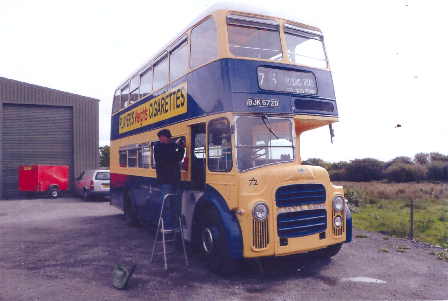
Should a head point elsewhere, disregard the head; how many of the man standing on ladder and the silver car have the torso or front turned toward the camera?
0

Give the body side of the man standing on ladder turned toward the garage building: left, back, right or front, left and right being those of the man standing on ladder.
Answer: left

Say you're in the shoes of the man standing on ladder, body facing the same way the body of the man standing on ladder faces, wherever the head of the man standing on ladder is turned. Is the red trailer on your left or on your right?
on your left

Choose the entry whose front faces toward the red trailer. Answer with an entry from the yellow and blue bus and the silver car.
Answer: the silver car

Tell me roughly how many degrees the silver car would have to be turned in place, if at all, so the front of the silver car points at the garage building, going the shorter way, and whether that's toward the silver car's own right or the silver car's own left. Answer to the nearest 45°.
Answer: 0° — it already faces it

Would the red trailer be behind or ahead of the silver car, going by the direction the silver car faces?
ahead

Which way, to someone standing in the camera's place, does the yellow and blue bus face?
facing the viewer and to the right of the viewer

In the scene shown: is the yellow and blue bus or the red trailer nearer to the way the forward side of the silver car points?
the red trailer

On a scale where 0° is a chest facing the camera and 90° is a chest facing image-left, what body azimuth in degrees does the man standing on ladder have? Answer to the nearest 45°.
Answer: approximately 225°

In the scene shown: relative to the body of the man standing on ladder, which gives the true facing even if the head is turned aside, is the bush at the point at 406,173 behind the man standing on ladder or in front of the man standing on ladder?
in front

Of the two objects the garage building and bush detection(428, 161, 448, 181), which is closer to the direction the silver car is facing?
the garage building

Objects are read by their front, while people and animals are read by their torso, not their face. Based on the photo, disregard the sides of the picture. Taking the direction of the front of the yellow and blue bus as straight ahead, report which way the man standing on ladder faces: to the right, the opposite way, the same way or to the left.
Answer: to the left

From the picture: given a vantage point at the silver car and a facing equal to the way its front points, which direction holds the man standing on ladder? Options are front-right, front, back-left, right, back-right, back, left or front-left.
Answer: back-left

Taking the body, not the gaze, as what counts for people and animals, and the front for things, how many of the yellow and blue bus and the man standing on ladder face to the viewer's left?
0
